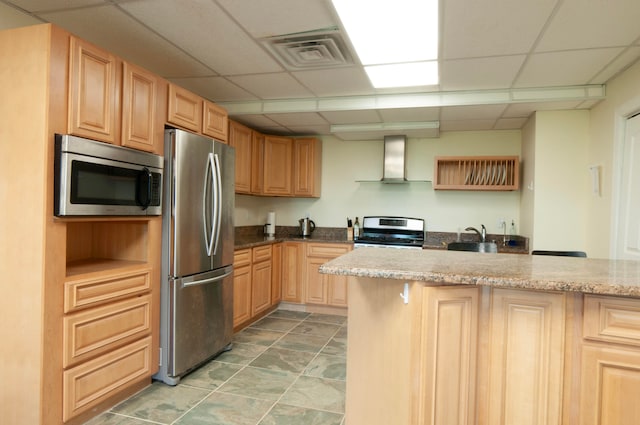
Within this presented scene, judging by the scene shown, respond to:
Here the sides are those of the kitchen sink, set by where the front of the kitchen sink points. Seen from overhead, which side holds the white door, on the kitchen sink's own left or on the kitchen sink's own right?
on the kitchen sink's own left

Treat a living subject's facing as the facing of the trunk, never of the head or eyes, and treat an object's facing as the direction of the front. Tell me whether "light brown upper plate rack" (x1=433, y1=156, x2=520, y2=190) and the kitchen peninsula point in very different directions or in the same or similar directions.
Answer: same or similar directions

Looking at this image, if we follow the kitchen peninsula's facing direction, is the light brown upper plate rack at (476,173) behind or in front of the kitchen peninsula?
behind

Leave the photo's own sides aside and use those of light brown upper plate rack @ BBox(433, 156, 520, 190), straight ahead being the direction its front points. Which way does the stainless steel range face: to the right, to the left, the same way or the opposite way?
the same way

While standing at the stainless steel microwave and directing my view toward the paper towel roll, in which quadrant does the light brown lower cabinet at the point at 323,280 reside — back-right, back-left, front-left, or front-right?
front-right

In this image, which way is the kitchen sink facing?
toward the camera

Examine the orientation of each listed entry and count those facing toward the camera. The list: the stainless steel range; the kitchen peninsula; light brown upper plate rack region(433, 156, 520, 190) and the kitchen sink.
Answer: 4

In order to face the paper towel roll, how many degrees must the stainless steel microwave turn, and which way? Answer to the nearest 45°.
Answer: approximately 90° to its left

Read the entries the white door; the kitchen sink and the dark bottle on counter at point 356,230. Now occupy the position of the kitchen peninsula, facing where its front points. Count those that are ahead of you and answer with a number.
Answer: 0

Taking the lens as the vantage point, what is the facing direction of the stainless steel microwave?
facing the viewer and to the right of the viewer

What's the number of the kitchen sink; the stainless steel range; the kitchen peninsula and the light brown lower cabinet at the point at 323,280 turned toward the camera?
4

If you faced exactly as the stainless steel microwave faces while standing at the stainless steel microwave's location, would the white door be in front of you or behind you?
in front

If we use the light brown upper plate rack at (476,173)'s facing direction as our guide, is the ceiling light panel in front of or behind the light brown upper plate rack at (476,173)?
in front

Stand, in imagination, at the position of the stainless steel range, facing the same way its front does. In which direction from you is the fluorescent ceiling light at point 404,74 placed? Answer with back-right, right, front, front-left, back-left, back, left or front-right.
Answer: front

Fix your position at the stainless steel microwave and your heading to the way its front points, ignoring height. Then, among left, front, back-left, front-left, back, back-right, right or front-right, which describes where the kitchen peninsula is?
front

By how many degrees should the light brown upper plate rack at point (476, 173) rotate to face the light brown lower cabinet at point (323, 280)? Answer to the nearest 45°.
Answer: approximately 90° to its right

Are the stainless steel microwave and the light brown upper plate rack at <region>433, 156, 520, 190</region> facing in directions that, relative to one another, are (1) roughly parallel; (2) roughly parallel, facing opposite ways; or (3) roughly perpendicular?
roughly perpendicular

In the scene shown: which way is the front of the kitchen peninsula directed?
toward the camera
